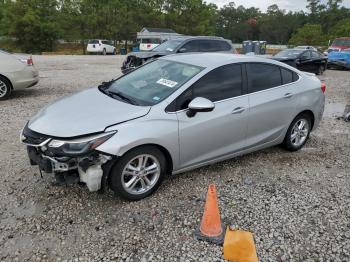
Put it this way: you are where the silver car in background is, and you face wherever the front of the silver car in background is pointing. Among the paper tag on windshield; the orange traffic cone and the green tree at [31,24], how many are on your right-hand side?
1

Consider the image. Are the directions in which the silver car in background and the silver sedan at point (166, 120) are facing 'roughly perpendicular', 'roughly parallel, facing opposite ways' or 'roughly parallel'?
roughly parallel

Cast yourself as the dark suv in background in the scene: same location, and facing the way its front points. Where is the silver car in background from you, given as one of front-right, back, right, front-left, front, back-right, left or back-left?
front

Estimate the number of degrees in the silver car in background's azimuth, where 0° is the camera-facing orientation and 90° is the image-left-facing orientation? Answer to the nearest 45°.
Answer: approximately 90°

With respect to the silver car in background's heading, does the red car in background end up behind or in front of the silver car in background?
behind

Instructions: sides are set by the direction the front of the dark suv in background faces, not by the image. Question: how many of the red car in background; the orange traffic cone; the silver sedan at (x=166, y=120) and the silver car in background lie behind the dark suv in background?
1

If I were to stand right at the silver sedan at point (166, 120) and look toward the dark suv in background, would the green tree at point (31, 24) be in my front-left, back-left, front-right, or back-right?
front-left

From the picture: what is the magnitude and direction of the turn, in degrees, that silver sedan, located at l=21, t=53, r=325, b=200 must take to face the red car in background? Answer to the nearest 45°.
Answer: approximately 180°

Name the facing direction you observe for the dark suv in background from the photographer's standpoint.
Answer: facing the viewer and to the left of the viewer

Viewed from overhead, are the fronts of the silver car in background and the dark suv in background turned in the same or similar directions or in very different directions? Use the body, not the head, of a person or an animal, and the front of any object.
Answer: same or similar directions

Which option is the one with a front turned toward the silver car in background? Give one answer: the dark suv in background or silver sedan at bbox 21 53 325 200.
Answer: the dark suv in background

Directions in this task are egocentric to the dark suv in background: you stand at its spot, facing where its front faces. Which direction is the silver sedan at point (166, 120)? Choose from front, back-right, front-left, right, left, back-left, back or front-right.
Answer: front-left

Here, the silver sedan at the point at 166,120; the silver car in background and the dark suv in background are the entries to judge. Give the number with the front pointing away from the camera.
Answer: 0

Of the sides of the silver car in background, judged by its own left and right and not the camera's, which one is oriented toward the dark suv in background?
back

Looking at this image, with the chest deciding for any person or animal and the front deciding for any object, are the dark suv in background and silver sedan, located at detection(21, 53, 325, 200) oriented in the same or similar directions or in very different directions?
same or similar directions
